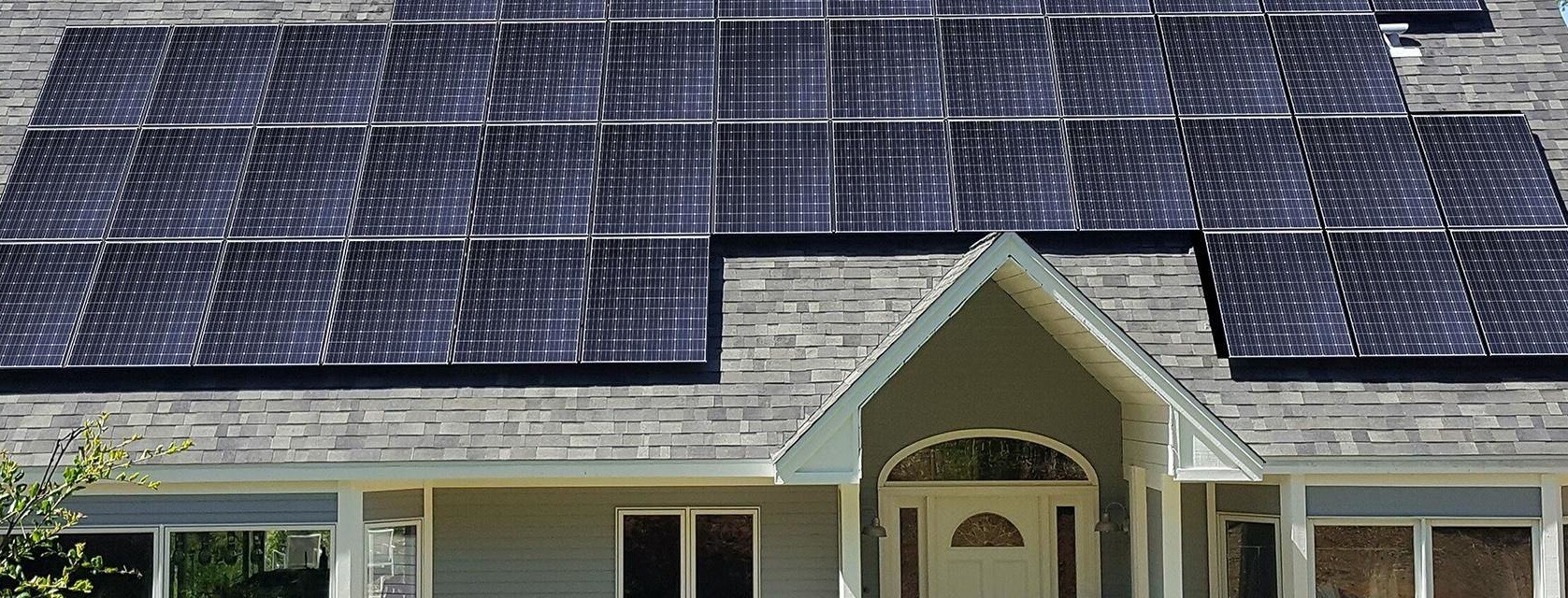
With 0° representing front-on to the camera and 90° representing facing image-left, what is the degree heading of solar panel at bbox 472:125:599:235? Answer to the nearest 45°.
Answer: approximately 0°

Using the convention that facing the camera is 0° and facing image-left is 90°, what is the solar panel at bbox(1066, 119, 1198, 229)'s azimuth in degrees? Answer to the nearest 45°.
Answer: approximately 0°

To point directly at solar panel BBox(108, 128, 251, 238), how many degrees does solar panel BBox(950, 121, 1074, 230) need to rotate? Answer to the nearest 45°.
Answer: approximately 90° to its right

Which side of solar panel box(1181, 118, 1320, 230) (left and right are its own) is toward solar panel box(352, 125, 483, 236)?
right

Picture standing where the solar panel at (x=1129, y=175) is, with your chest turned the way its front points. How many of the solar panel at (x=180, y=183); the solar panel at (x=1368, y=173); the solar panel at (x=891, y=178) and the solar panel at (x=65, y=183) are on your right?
3
